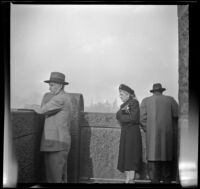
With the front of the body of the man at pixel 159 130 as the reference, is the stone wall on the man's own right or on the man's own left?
on the man's own left

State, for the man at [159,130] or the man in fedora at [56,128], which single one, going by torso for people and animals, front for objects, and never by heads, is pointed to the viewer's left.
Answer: the man in fedora

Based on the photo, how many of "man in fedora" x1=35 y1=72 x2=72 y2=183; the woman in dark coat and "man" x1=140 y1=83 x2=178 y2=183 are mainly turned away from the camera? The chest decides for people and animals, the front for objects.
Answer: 1

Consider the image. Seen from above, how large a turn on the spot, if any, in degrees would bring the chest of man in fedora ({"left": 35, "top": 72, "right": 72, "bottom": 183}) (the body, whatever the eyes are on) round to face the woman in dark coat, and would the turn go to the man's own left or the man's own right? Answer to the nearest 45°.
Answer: approximately 180°

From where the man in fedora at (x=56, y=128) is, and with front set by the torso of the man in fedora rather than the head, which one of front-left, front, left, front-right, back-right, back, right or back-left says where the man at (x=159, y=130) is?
back

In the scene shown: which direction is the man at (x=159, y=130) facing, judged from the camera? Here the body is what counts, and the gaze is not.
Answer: away from the camera

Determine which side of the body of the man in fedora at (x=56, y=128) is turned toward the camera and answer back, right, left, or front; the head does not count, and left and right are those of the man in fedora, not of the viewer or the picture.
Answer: left

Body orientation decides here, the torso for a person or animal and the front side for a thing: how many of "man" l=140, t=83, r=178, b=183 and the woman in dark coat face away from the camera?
1

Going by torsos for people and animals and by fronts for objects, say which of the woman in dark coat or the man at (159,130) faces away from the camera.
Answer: the man
